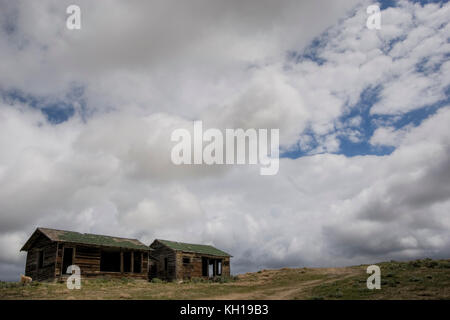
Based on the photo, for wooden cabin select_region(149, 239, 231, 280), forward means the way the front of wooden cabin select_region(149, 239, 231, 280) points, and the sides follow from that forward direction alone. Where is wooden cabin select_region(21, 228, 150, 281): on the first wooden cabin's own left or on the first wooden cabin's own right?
on the first wooden cabin's own right

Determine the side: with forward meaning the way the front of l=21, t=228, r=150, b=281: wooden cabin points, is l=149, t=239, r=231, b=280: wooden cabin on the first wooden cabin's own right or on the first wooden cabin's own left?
on the first wooden cabin's own left

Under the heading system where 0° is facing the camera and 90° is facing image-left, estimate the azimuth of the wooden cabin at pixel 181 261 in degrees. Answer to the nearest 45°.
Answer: approximately 315°

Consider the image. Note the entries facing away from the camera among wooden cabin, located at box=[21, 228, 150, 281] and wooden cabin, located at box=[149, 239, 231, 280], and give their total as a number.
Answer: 0
